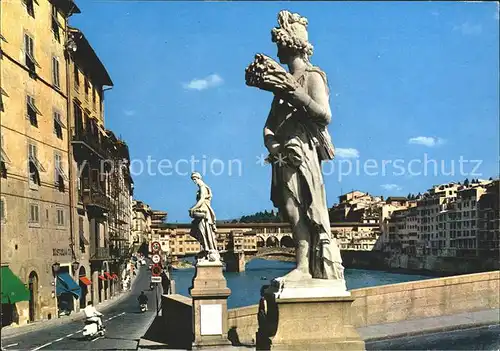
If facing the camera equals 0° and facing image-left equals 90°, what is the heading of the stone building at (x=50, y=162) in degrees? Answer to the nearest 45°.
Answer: approximately 315°

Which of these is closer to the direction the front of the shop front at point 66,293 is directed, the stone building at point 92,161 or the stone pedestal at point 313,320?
the stone pedestal

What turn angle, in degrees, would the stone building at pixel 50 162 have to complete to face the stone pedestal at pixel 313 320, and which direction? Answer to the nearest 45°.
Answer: approximately 45° to its right

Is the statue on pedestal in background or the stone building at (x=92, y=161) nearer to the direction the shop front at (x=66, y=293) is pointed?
the statue on pedestal in background

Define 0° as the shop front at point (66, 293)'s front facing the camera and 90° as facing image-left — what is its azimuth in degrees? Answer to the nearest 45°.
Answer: approximately 315°

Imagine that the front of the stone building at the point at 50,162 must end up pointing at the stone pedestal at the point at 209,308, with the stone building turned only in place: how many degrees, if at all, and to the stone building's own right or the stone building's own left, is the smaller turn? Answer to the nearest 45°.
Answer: approximately 45° to the stone building's own right
